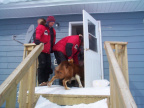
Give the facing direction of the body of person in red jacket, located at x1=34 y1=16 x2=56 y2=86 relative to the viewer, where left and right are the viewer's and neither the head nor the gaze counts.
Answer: facing the viewer and to the right of the viewer

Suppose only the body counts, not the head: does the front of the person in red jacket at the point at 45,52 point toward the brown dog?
yes

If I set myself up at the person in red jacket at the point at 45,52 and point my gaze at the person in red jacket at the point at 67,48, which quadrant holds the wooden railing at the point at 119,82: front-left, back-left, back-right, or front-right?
front-right

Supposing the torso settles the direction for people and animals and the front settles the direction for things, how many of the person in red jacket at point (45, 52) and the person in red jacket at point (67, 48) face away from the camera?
0

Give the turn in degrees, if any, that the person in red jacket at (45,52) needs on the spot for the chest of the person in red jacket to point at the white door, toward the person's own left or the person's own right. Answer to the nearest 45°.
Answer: approximately 45° to the person's own left
